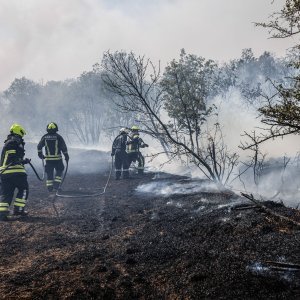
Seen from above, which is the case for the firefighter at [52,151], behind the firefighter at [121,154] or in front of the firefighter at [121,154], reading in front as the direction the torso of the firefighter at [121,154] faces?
behind

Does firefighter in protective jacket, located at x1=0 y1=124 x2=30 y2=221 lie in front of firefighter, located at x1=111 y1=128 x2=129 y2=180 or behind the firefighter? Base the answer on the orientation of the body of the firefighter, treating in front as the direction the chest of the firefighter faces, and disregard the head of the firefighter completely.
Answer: behind

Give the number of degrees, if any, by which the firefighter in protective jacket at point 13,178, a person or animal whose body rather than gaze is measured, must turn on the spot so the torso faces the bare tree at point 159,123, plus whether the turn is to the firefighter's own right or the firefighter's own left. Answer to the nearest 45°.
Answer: approximately 45° to the firefighter's own right

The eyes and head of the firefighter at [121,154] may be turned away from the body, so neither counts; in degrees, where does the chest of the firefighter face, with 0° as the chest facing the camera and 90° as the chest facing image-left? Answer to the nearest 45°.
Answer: approximately 225°

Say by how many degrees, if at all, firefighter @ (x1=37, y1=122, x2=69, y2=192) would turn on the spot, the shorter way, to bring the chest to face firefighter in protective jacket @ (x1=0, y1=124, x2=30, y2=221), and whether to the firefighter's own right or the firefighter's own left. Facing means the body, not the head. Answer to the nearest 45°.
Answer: approximately 180°

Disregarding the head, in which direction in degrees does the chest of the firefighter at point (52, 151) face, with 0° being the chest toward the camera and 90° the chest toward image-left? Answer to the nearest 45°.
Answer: approximately 180°

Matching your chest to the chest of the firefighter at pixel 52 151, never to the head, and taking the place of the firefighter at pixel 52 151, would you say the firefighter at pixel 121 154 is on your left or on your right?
on your right

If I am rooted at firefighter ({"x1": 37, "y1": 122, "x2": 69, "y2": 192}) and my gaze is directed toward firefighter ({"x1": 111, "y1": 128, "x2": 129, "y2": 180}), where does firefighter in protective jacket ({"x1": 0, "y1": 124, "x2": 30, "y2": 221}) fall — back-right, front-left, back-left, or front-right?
back-right

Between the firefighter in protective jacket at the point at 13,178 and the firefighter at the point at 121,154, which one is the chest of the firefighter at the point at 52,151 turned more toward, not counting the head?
the firefighter
